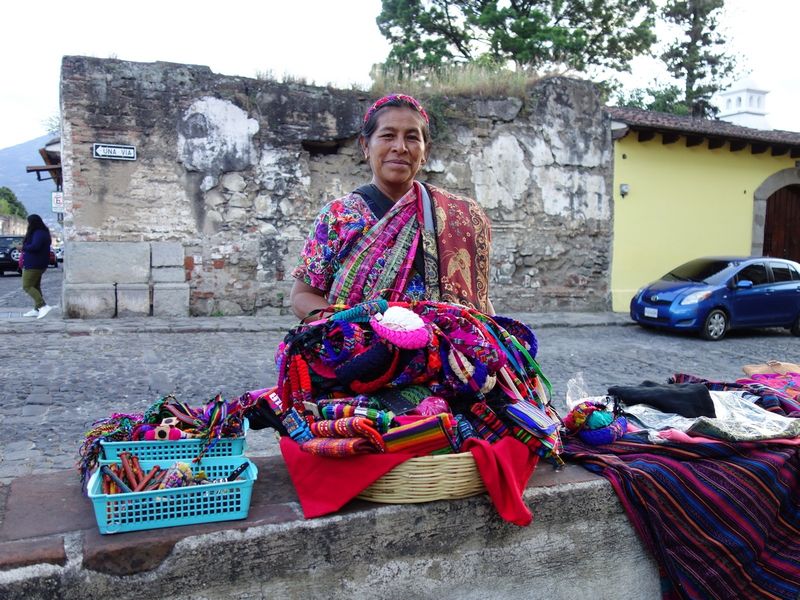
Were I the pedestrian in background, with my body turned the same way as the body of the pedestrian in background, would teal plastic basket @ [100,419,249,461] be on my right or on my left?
on my left

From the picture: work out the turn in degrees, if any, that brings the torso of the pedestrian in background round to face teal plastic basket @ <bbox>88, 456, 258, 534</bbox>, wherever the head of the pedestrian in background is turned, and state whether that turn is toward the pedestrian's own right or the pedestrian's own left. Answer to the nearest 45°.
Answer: approximately 90° to the pedestrian's own left

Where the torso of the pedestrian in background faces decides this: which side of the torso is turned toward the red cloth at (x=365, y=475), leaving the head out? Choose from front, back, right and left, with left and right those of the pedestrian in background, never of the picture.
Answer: left

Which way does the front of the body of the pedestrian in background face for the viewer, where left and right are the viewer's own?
facing to the left of the viewer

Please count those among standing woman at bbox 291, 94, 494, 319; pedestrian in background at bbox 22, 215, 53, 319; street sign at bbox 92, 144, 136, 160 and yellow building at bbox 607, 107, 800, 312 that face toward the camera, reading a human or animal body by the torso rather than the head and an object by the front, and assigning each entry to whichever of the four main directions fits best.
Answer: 3

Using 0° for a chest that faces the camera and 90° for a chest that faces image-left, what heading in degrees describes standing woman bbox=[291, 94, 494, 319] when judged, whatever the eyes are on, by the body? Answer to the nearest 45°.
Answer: approximately 0°

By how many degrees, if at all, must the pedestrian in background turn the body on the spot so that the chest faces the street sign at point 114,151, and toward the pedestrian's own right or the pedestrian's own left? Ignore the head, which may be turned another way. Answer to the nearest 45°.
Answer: approximately 135° to the pedestrian's own left

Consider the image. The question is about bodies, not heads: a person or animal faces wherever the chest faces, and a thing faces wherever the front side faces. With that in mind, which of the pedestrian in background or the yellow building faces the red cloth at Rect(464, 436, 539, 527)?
the yellow building

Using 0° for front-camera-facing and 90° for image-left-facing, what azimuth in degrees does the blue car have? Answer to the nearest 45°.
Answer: approximately 45°
